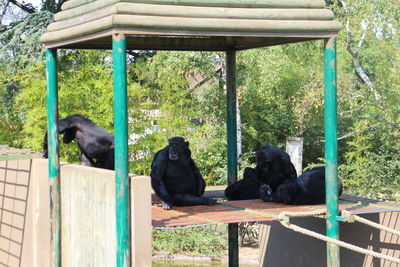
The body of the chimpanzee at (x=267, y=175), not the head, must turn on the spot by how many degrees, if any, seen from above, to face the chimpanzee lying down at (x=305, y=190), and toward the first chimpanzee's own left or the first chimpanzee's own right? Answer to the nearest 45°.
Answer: approximately 135° to the first chimpanzee's own left

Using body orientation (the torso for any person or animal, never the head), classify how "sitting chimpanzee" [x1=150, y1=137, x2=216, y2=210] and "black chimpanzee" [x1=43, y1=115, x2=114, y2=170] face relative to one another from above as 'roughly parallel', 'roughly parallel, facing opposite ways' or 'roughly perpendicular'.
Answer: roughly perpendicular

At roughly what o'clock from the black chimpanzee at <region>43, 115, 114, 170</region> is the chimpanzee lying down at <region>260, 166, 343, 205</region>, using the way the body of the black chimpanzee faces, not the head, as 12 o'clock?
The chimpanzee lying down is roughly at 7 o'clock from the black chimpanzee.

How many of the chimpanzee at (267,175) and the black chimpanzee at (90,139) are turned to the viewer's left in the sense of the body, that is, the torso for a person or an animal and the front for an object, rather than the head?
2

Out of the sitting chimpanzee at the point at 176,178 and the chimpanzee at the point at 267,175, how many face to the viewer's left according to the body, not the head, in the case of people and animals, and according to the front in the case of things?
1

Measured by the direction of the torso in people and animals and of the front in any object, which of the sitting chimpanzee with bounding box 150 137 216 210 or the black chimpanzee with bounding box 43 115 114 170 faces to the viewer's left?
the black chimpanzee

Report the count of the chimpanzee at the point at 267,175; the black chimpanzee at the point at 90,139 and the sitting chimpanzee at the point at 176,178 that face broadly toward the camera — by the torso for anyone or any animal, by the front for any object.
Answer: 1

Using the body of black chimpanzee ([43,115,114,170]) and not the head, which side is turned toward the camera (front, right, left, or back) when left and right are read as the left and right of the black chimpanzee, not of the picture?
left

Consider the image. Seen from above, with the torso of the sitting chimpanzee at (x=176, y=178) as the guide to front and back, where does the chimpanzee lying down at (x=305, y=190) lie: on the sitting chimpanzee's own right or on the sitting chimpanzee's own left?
on the sitting chimpanzee's own left

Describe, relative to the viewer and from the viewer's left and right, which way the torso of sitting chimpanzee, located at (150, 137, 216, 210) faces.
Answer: facing the viewer

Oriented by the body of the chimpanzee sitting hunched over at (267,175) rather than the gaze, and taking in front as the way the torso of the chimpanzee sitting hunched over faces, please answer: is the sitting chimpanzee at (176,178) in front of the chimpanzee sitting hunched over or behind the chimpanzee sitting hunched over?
in front

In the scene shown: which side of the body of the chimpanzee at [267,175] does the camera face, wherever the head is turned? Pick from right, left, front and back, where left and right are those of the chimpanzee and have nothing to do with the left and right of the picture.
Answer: left

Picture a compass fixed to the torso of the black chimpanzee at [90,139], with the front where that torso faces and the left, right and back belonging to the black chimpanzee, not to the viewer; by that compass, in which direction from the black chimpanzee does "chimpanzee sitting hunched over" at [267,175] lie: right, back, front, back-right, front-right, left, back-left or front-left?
back
